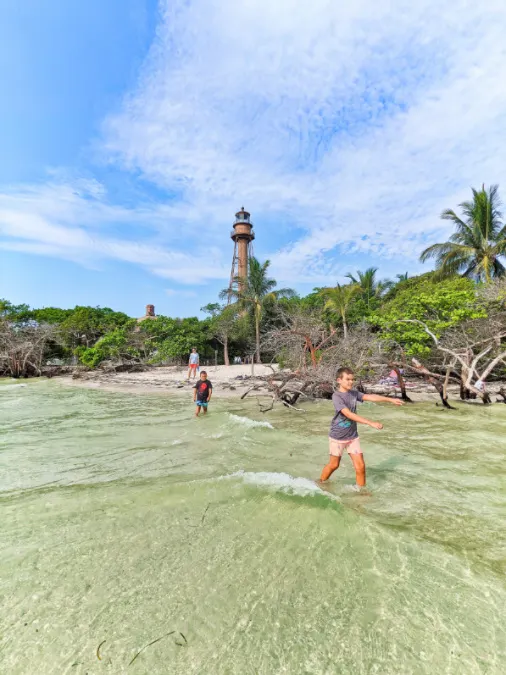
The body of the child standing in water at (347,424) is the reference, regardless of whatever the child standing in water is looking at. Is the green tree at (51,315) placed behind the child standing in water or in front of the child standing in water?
behind

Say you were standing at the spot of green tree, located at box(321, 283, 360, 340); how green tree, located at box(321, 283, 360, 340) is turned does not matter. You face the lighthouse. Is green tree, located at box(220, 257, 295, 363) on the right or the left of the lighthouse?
left

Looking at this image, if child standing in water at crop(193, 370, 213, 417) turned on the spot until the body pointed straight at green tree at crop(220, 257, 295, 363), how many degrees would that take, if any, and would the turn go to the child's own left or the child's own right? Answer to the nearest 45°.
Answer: approximately 180°

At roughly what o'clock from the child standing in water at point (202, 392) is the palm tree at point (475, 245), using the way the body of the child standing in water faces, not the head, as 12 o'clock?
The palm tree is roughly at 8 o'clock from the child standing in water.

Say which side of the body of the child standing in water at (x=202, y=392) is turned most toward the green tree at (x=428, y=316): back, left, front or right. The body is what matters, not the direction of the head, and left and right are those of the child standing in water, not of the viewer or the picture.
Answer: left

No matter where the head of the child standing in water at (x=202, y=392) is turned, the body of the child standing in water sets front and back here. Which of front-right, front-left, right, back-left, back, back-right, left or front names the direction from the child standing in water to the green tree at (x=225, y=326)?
back

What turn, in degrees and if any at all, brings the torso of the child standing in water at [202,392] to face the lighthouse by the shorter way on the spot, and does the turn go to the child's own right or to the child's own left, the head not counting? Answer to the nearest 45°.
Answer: approximately 180°

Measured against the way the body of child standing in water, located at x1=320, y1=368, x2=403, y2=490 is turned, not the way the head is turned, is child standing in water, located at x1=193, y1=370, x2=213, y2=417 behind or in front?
behind

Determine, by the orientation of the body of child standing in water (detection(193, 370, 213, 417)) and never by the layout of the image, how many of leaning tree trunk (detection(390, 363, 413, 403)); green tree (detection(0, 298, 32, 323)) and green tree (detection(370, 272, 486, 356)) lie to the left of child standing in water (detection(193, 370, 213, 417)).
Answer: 2

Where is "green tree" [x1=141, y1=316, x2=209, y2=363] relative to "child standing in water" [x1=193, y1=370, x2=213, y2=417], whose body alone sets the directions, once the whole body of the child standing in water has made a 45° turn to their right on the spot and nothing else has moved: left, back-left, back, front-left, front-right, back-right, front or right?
back-right

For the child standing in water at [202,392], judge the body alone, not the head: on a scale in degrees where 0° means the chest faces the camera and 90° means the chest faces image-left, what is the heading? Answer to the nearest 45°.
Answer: approximately 0°

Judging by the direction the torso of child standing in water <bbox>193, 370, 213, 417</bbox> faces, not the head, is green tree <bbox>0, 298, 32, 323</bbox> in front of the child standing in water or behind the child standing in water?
behind
